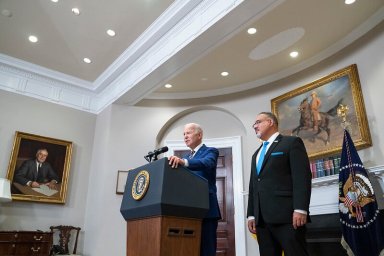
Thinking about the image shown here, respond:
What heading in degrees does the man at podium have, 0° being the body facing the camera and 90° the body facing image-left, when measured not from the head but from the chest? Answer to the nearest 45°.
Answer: approximately 45°

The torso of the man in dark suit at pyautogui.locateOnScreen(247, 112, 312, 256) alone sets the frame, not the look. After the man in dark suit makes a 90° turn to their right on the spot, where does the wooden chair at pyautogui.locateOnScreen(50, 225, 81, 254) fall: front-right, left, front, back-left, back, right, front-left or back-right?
front

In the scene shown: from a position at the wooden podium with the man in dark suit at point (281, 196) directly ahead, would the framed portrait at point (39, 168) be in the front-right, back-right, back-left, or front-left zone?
back-left

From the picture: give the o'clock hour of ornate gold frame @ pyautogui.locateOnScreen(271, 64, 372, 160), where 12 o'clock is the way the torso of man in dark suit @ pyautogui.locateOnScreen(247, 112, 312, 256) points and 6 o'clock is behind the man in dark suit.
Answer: The ornate gold frame is roughly at 5 o'clock from the man in dark suit.

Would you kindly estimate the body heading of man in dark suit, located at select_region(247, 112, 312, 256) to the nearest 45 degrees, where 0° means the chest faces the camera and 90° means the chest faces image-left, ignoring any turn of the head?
approximately 45°

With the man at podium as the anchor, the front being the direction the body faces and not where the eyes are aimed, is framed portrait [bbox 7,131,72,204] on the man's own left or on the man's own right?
on the man's own right

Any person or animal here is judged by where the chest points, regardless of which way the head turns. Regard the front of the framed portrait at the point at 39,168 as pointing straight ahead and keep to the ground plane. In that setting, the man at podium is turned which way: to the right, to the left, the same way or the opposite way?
to the right
